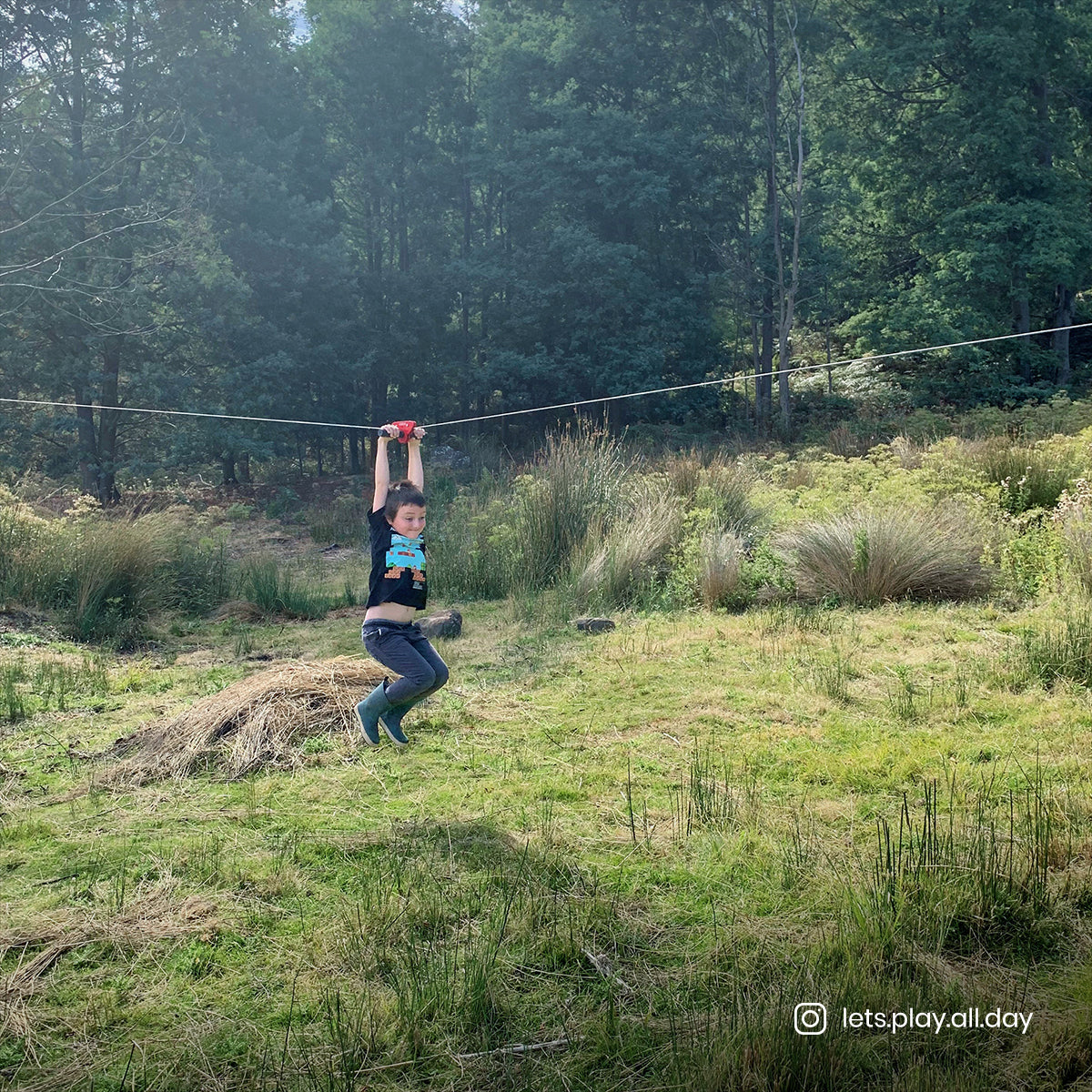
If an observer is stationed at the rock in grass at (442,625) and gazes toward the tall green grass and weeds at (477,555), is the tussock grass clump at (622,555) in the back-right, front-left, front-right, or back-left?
front-right

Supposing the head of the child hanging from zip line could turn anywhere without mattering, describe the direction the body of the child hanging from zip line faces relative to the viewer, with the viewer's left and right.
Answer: facing the viewer and to the right of the viewer

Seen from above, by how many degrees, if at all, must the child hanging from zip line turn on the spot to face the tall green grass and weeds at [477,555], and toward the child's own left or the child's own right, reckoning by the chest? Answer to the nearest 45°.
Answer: approximately 135° to the child's own left

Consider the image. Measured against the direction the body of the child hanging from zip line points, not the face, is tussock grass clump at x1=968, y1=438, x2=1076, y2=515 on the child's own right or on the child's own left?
on the child's own left

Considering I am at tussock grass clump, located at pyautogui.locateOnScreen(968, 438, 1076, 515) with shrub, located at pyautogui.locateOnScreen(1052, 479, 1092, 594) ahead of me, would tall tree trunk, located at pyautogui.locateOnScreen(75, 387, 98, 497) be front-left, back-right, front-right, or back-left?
back-right

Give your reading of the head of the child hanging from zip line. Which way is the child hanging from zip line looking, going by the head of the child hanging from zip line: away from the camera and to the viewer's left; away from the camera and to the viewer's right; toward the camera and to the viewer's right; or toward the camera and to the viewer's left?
toward the camera and to the viewer's right

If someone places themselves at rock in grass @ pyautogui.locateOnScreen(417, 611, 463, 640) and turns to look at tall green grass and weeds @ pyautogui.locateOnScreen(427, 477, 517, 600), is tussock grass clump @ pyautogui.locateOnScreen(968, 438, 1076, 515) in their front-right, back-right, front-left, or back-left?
front-right

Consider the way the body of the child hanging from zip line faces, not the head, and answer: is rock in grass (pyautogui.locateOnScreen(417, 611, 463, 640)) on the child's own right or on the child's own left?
on the child's own left

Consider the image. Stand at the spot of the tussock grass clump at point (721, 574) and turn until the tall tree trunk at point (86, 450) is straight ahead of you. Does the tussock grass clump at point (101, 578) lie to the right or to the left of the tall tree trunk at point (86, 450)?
left

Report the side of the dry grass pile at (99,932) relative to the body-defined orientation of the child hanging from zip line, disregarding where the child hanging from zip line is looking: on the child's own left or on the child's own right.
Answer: on the child's own right

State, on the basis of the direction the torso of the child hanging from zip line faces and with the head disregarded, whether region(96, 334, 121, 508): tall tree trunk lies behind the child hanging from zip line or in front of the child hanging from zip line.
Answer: behind
